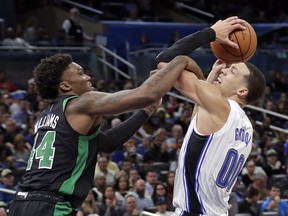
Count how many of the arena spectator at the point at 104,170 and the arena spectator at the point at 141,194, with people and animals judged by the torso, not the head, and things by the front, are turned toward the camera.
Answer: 2

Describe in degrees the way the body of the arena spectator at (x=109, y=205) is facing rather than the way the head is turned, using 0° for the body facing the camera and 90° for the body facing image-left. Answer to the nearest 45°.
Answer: approximately 0°

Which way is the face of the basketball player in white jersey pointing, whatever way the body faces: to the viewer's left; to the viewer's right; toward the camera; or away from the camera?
to the viewer's left

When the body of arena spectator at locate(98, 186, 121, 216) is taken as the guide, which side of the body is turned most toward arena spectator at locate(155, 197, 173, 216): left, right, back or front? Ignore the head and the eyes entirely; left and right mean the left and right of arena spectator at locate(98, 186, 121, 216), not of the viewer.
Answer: left

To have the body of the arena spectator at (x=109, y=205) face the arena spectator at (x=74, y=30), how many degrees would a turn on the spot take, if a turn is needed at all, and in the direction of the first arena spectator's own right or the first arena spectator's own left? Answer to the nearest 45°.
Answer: approximately 180°

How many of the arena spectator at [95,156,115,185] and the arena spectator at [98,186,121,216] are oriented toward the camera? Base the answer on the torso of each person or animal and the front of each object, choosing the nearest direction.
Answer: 2
